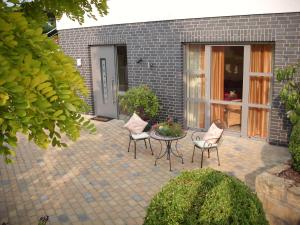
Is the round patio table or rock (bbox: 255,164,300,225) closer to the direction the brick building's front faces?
the round patio table

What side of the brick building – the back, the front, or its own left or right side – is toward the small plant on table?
front

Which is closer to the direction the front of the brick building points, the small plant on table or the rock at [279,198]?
the small plant on table

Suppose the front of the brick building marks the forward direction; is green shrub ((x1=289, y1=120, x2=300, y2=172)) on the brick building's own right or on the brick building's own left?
on the brick building's own left

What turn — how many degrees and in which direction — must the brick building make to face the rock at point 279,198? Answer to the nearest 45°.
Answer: approximately 45° to its left

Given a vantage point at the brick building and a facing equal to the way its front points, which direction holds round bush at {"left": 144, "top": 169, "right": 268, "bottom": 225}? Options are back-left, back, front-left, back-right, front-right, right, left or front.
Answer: front-left

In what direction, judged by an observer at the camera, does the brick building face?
facing the viewer and to the left of the viewer
